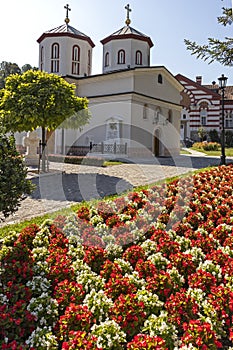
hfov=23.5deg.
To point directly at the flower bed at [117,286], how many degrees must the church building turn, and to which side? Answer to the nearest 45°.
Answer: approximately 45° to its right

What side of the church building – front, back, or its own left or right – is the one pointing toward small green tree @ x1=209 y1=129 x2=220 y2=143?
left

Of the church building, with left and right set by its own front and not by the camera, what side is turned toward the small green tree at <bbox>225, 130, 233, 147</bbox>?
left

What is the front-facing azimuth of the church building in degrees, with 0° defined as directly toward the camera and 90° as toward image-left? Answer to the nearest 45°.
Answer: approximately 315°

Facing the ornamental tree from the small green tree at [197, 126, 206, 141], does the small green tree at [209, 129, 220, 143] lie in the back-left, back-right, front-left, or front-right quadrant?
back-left

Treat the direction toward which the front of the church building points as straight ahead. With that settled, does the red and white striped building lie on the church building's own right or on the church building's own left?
on the church building's own left
